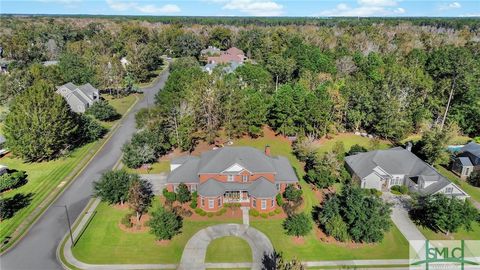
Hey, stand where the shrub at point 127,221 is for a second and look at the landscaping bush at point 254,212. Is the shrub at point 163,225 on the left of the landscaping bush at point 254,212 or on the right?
right

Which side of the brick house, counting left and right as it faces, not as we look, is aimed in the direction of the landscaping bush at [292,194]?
left

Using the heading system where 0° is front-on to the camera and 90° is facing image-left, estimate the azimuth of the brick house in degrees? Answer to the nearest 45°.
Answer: approximately 0°

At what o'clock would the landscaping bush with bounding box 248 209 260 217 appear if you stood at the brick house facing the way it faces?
The landscaping bush is roughly at 11 o'clock from the brick house.

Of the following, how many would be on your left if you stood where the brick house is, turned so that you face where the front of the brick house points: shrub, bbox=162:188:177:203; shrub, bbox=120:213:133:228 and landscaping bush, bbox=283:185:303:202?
1

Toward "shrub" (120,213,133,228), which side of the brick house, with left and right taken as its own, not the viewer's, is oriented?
right

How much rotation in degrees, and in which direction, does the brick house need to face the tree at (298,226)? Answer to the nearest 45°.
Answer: approximately 45° to its left

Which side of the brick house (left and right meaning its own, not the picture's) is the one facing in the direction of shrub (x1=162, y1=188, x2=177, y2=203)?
right
